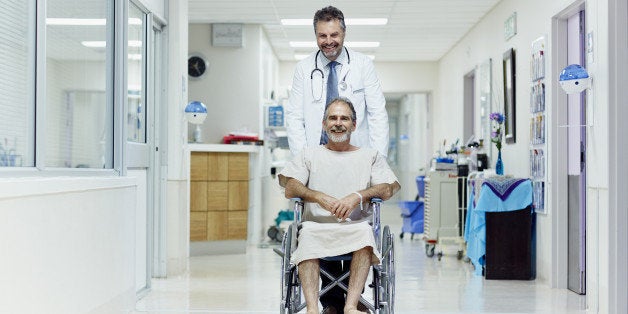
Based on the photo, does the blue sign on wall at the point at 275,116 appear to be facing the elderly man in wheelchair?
yes

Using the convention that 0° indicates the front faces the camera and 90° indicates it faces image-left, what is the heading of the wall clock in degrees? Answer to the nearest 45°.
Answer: approximately 0°

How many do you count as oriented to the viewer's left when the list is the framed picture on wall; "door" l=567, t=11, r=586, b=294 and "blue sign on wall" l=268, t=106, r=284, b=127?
2

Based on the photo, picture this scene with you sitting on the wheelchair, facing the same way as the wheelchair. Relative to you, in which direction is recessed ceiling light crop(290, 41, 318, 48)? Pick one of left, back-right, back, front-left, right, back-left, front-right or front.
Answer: back

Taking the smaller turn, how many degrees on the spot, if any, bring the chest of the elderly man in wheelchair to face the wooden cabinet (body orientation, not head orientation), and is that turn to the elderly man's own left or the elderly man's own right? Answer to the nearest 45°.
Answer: approximately 180°

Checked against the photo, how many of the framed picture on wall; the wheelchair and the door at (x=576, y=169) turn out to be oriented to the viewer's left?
2

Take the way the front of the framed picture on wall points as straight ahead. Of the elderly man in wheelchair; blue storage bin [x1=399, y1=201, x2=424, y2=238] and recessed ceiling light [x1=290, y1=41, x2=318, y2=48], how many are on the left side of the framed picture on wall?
1
